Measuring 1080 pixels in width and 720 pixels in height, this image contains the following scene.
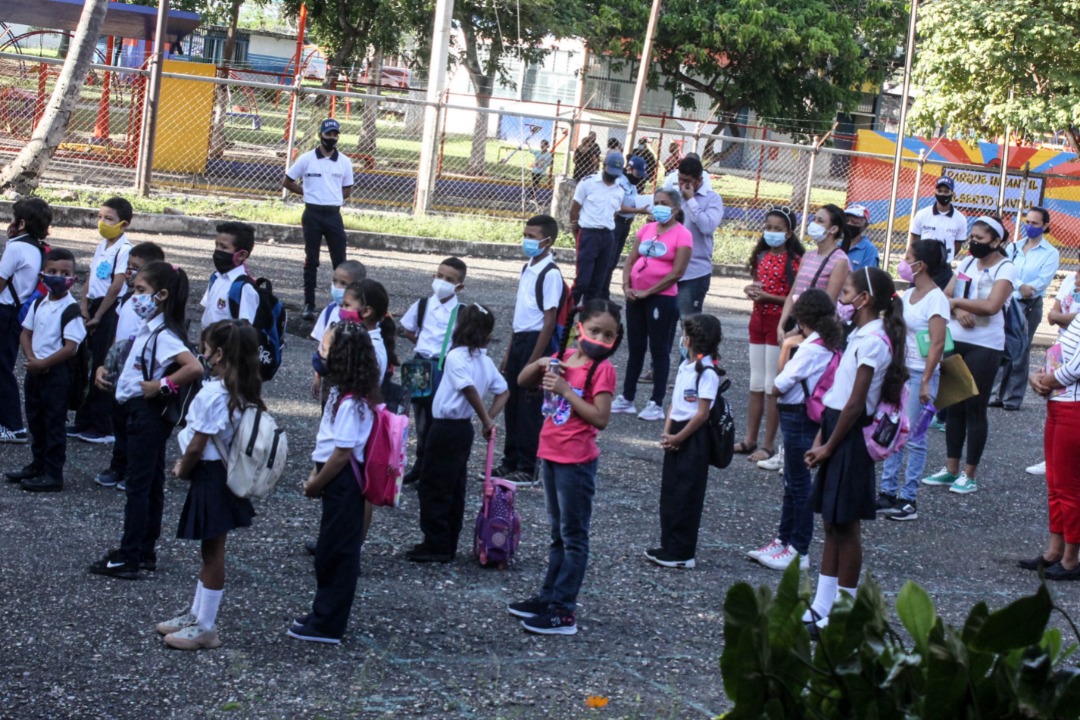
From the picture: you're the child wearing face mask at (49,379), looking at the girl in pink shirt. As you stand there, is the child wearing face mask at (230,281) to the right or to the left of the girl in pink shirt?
left

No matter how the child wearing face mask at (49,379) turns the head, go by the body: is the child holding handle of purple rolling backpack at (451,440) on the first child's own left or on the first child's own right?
on the first child's own left

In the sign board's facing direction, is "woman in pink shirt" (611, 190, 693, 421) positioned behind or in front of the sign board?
in front

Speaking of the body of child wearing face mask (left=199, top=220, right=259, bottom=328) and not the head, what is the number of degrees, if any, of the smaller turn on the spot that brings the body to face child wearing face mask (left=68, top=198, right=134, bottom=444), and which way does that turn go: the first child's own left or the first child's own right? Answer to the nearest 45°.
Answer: approximately 90° to the first child's own right

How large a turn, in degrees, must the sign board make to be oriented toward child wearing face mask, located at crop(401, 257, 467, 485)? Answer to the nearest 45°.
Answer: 0° — it already faces them

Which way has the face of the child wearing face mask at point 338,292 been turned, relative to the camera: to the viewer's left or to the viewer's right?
to the viewer's left

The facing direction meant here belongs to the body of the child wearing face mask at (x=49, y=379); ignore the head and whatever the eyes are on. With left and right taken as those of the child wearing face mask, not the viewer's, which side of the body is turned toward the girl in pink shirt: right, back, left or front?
left

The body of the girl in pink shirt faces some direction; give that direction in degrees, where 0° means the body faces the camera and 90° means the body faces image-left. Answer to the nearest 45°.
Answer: approximately 45°

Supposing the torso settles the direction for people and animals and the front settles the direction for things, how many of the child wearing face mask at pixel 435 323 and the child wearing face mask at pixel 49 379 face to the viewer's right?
0

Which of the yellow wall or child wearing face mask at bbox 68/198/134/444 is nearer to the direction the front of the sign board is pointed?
the child wearing face mask

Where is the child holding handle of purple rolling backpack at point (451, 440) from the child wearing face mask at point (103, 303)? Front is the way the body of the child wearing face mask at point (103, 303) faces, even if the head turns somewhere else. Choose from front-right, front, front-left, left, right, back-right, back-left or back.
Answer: left

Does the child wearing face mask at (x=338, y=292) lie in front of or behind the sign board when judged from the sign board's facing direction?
in front
